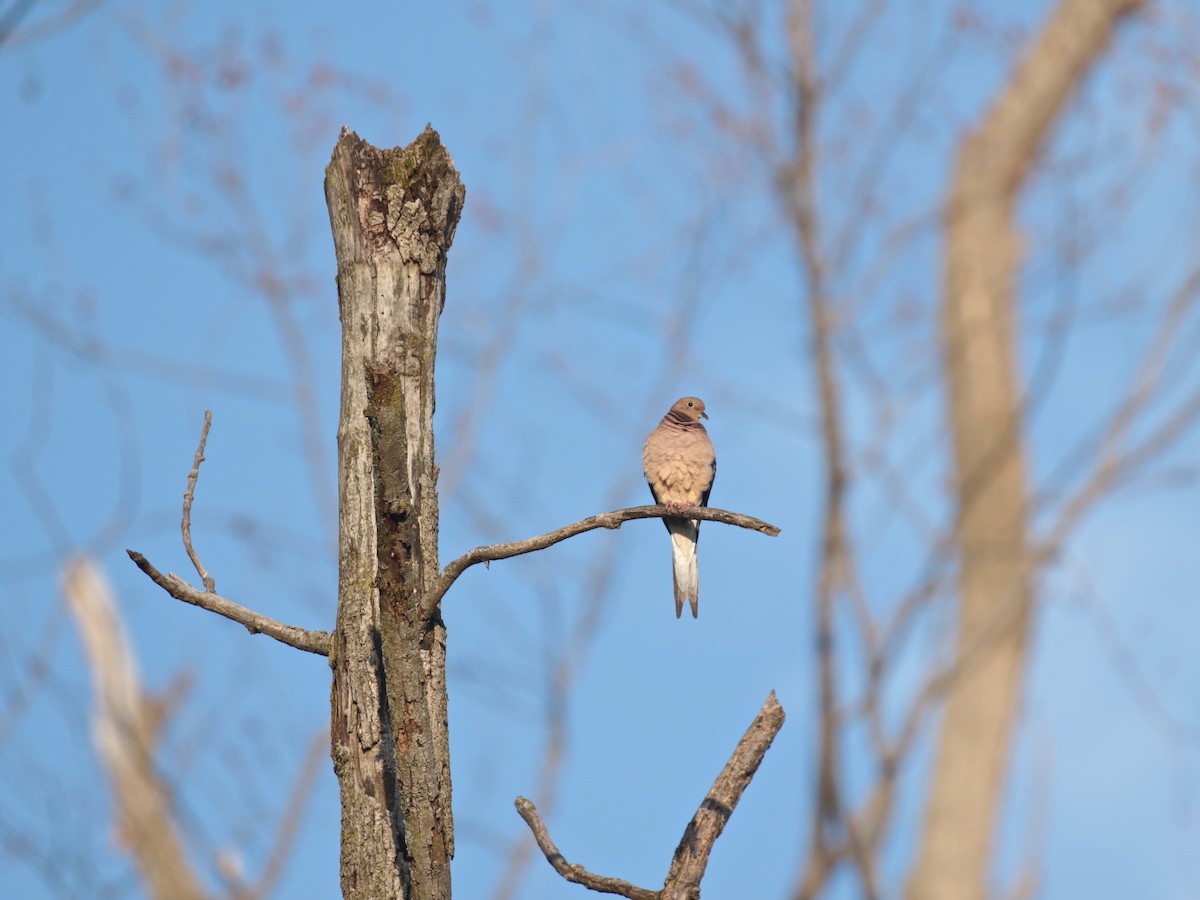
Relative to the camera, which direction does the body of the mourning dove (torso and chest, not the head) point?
toward the camera
